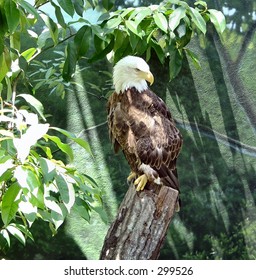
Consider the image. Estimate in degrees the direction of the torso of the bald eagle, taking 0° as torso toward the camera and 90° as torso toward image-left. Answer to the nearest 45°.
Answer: approximately 45°
